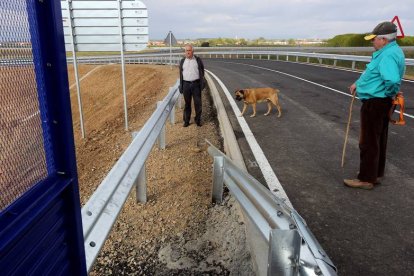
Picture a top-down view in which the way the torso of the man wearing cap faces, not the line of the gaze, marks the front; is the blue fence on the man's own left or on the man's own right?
on the man's own left

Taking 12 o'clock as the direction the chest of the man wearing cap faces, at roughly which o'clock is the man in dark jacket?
The man in dark jacket is roughly at 1 o'clock from the man wearing cap.

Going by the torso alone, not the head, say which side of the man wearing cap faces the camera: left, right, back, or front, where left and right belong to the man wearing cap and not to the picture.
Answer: left

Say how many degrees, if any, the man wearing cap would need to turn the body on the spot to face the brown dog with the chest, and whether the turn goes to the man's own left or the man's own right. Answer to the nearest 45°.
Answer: approximately 45° to the man's own right

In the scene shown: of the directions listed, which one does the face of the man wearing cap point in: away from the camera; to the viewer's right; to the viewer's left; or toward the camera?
to the viewer's left
